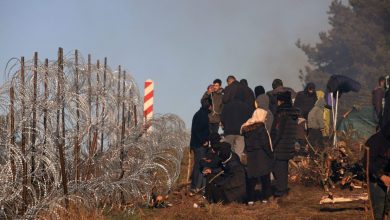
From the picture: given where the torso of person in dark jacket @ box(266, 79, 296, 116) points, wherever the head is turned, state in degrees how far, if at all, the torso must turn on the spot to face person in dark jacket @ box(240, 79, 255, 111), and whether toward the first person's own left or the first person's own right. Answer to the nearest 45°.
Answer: approximately 90° to the first person's own left

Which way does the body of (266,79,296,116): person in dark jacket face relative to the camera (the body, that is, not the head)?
away from the camera

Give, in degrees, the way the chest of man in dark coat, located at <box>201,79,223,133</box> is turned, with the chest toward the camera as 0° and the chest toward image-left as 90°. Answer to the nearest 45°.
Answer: approximately 45°

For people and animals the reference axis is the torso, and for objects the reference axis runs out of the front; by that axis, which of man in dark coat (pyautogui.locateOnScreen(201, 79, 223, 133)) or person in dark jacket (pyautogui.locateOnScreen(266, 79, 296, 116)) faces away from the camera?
the person in dark jacket

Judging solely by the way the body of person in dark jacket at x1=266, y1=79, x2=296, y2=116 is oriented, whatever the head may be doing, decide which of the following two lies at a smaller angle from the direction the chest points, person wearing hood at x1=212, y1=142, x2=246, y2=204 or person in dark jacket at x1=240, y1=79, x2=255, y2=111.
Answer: the person in dark jacket

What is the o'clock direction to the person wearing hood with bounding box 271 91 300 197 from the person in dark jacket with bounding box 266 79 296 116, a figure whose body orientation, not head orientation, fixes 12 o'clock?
The person wearing hood is roughly at 6 o'clock from the person in dark jacket.

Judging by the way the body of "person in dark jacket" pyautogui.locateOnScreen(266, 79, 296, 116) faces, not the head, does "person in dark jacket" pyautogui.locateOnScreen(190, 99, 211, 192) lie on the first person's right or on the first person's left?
on the first person's left

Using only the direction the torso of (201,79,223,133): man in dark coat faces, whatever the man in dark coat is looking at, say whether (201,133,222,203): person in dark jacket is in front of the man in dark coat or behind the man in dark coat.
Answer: in front

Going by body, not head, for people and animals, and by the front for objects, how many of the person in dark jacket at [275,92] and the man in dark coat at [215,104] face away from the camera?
1

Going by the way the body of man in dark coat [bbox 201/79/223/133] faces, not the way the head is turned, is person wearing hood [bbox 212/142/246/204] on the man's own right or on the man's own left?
on the man's own left

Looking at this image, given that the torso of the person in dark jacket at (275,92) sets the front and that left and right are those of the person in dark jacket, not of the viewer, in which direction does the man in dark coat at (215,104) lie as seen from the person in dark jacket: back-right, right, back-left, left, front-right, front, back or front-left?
left
